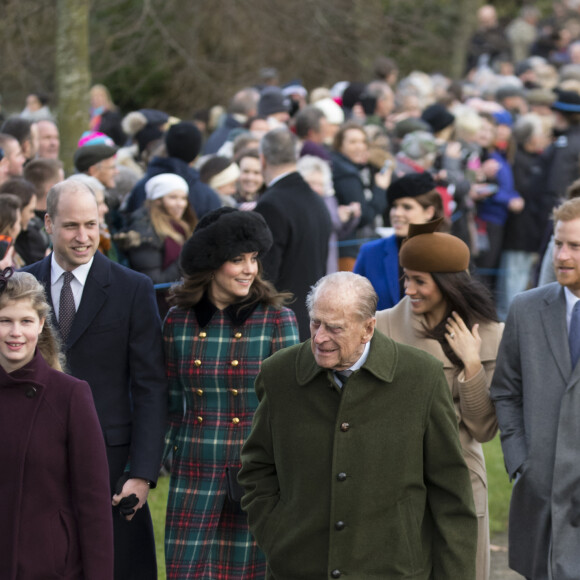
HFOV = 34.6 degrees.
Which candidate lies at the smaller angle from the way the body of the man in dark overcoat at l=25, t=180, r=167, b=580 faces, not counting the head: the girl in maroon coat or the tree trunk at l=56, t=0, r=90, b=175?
the girl in maroon coat

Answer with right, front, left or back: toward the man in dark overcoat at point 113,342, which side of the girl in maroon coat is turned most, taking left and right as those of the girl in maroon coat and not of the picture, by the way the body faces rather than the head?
back

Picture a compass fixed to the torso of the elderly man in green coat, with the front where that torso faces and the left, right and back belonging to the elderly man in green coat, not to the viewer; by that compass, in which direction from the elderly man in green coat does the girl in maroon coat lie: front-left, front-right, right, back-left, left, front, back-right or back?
right

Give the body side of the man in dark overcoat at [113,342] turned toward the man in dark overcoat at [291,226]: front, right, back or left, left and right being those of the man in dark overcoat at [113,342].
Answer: back

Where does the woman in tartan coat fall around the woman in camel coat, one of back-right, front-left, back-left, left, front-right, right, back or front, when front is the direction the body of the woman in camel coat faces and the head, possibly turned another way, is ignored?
front-right

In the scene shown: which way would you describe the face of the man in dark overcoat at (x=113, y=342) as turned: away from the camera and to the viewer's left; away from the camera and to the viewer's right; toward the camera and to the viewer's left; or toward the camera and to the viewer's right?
toward the camera and to the viewer's right

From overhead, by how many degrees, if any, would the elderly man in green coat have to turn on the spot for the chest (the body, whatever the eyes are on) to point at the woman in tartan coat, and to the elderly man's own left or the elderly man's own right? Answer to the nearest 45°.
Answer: approximately 135° to the elderly man's own right

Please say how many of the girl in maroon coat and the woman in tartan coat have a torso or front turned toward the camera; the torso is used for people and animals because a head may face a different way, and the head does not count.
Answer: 2

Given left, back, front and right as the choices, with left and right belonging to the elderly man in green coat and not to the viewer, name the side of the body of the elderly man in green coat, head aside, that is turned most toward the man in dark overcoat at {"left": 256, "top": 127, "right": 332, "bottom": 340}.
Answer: back

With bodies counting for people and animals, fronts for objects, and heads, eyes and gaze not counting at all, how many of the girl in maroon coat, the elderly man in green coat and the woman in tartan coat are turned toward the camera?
3

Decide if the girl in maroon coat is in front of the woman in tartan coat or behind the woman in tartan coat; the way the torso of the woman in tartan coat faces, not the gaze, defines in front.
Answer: in front
